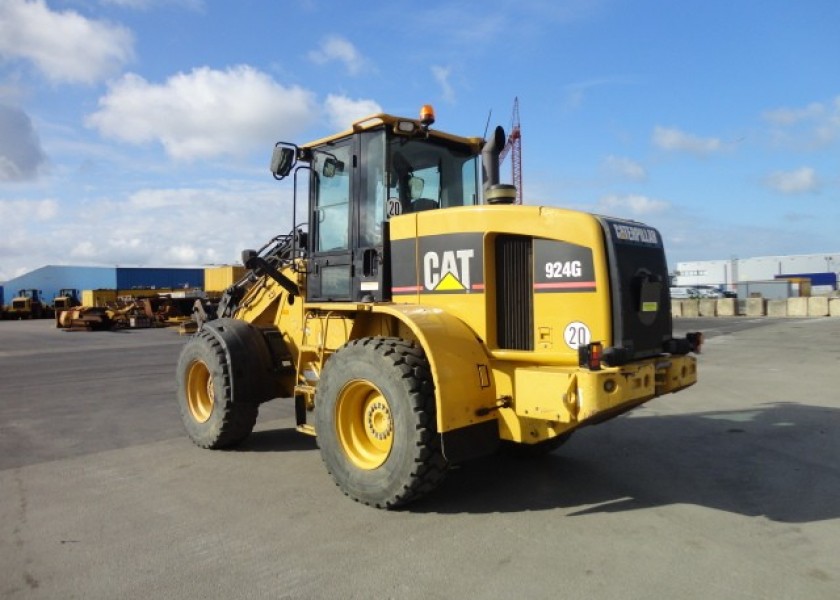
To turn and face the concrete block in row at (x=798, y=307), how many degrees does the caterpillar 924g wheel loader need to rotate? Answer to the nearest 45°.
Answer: approximately 90° to its right

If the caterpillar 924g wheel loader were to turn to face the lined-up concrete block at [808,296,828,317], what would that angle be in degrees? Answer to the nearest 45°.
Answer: approximately 90° to its right

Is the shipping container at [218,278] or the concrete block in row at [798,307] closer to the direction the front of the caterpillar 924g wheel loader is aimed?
the shipping container

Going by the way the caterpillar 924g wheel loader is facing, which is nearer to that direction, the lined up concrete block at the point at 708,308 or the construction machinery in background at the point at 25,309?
the construction machinery in background

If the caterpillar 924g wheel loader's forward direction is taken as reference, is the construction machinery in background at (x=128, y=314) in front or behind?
in front

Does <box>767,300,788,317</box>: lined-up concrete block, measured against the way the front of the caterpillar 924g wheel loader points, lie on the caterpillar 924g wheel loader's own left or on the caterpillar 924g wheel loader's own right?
on the caterpillar 924g wheel loader's own right

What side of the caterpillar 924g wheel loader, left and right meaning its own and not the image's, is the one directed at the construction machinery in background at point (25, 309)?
front

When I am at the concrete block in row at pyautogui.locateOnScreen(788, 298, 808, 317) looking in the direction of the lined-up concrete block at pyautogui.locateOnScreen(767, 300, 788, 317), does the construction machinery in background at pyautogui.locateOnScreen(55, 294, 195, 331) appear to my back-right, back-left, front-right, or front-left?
front-left

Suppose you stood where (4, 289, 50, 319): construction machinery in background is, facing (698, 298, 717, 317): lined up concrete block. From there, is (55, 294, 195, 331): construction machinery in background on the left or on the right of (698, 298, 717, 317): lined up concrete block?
right

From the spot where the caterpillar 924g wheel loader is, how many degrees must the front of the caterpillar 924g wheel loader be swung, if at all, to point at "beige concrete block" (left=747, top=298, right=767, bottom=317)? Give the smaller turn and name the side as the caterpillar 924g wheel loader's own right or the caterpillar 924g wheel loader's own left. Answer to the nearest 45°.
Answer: approximately 90° to the caterpillar 924g wheel loader's own right

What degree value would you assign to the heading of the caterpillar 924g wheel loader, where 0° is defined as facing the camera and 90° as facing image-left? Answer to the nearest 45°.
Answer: approximately 135°

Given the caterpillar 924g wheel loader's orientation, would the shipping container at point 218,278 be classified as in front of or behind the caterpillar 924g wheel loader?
in front

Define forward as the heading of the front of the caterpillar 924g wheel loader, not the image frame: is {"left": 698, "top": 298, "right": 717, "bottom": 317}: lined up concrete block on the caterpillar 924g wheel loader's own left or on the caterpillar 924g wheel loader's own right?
on the caterpillar 924g wheel loader's own right
